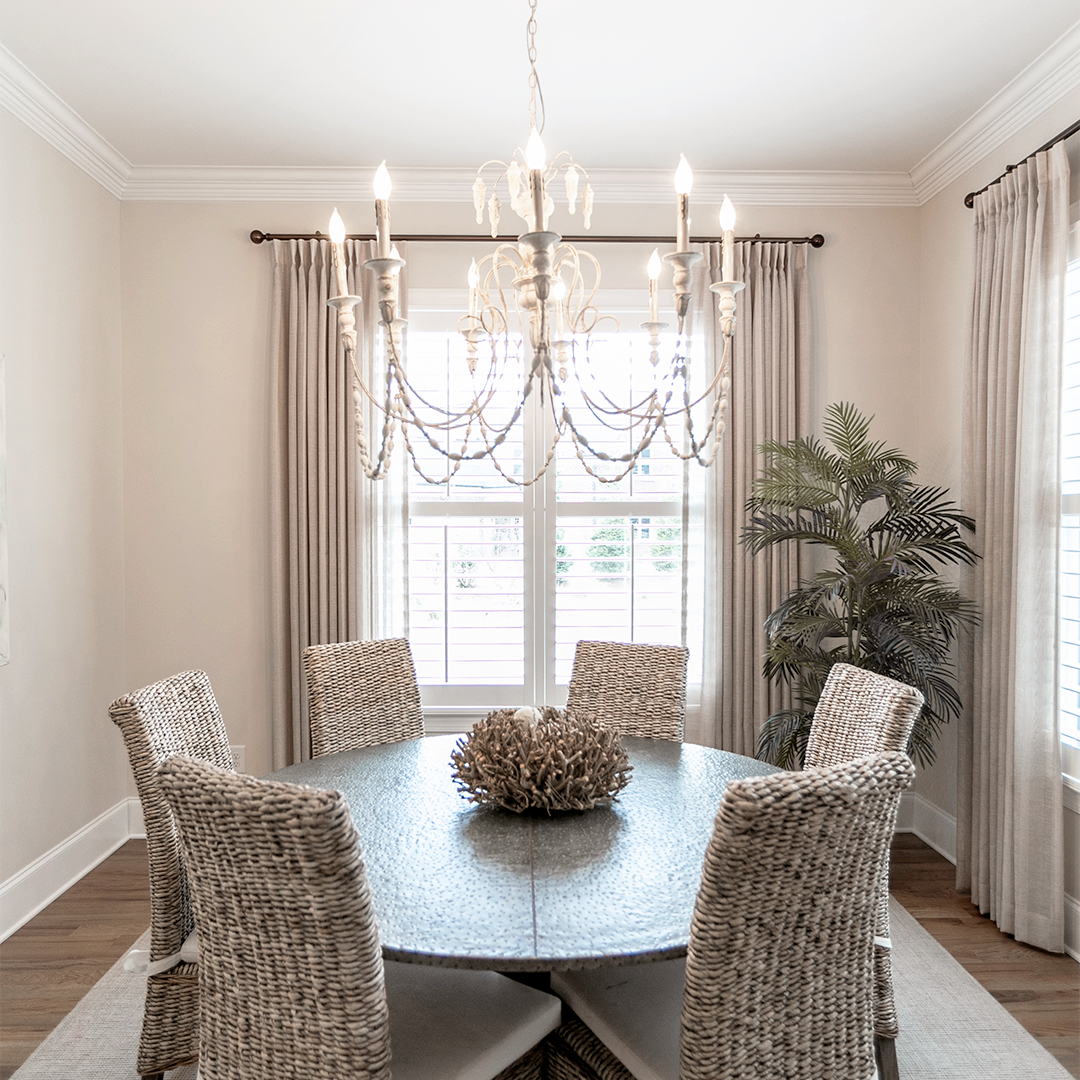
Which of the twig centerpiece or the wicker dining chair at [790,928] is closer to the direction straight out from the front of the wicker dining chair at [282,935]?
the twig centerpiece

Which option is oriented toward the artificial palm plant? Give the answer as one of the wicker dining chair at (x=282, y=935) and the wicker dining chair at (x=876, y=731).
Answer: the wicker dining chair at (x=282, y=935)

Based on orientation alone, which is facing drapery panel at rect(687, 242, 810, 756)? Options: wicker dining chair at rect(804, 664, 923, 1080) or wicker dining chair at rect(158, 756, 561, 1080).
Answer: wicker dining chair at rect(158, 756, 561, 1080)

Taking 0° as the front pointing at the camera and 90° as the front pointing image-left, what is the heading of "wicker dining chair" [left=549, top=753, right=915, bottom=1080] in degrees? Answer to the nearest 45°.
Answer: approximately 135°

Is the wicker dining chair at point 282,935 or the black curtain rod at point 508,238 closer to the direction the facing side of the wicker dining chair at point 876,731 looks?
the wicker dining chair

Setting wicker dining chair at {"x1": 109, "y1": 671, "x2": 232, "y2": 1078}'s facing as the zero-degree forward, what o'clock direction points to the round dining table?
The round dining table is roughly at 12 o'clock from the wicker dining chair.

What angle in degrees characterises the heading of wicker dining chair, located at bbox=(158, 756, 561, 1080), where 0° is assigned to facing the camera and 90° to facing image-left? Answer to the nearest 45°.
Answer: approximately 225°

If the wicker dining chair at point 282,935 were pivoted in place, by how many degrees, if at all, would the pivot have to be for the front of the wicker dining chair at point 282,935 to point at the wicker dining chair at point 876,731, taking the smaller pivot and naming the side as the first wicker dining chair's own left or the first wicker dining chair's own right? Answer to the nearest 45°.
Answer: approximately 45° to the first wicker dining chair's own right

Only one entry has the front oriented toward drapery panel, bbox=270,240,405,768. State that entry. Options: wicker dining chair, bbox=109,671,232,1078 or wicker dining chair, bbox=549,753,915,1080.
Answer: wicker dining chair, bbox=549,753,915,1080

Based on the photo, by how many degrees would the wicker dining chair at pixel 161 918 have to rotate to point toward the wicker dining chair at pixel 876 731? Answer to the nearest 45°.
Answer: approximately 45° to its left
